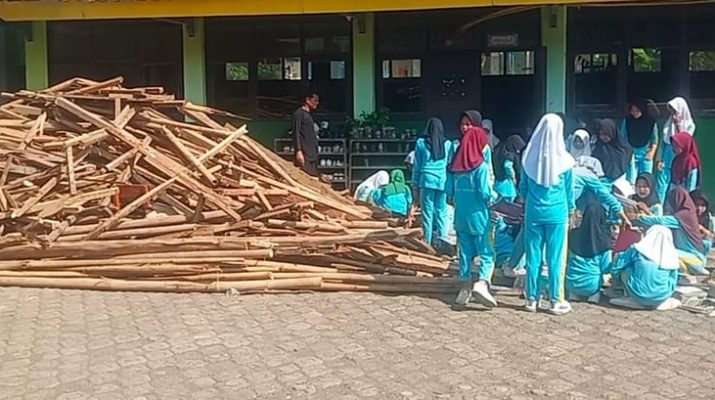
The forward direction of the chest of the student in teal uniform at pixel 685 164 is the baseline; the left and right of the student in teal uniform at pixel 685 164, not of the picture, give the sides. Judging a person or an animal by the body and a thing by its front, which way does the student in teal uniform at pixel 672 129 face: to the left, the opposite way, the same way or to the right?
the same way

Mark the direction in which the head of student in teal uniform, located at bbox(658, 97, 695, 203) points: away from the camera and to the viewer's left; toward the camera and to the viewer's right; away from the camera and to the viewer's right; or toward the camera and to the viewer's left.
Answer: toward the camera and to the viewer's left

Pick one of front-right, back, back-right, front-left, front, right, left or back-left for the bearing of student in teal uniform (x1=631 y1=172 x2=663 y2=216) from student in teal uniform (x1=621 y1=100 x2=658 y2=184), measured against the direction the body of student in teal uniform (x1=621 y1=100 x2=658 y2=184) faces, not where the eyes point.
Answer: front-left

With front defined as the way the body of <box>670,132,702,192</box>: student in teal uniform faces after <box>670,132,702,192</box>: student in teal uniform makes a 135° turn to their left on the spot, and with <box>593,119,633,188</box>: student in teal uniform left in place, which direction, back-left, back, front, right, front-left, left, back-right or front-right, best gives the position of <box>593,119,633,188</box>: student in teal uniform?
back

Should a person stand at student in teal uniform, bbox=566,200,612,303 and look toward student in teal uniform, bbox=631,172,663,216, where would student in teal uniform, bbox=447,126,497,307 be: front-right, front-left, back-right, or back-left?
back-left

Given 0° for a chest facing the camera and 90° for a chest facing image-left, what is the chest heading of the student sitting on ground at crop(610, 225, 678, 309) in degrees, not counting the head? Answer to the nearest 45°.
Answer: approximately 135°

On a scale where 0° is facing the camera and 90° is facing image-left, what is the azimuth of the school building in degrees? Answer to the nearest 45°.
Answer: approximately 0°

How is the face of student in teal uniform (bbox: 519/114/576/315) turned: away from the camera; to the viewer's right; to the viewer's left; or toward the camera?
away from the camera
